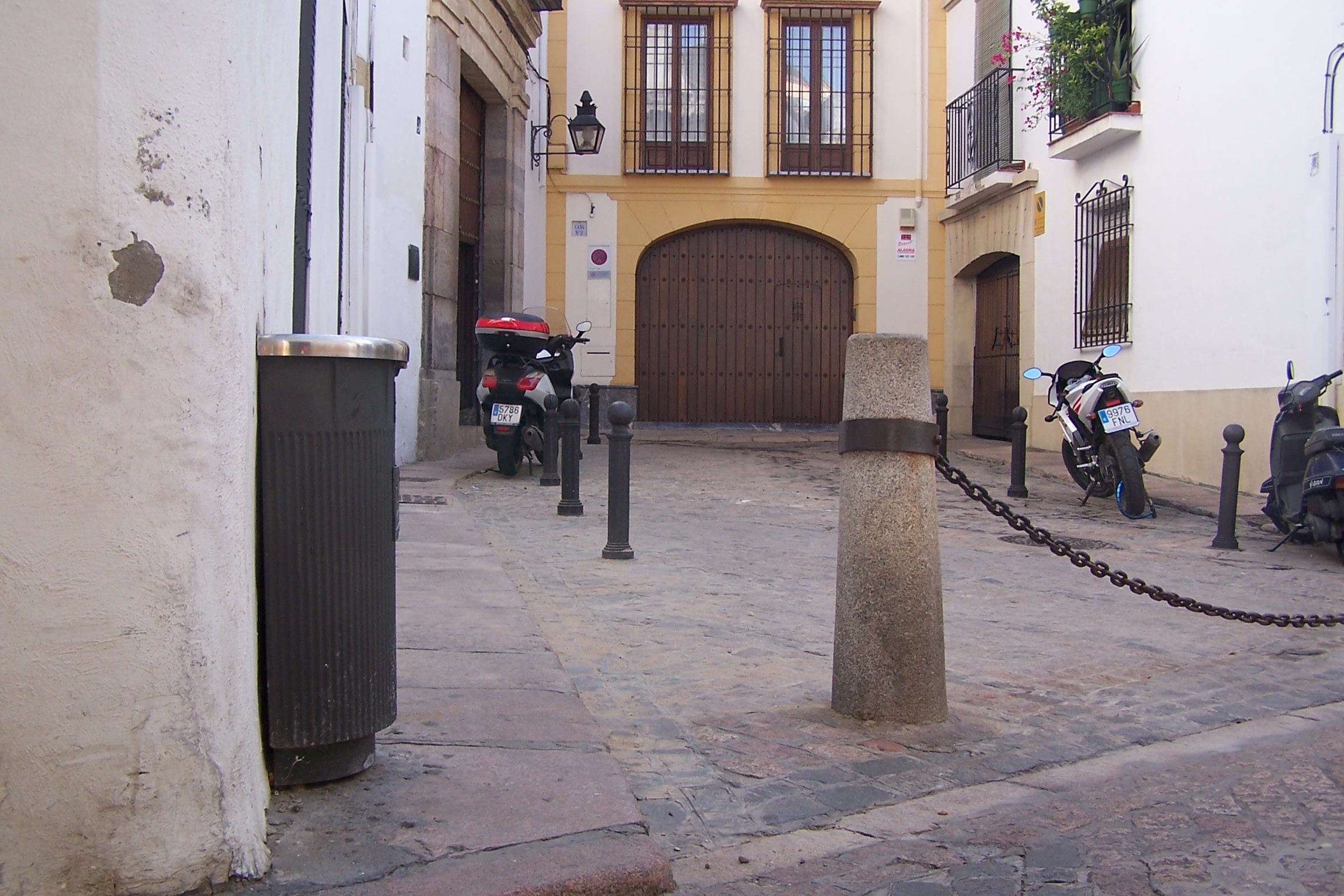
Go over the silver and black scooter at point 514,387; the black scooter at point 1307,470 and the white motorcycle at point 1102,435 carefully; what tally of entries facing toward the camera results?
0

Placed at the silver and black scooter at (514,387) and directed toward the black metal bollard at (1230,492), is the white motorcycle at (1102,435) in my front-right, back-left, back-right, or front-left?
front-left

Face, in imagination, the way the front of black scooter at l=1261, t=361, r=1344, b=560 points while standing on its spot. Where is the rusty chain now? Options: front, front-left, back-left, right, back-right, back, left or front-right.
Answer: back-left

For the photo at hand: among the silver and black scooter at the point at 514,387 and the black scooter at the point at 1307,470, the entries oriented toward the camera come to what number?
0

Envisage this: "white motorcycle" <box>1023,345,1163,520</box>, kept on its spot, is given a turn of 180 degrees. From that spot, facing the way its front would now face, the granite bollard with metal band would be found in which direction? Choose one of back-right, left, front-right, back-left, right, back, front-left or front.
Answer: front-right

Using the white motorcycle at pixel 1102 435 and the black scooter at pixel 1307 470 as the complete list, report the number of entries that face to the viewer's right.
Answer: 0

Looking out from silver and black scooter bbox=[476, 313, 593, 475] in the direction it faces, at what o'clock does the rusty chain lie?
The rusty chain is roughly at 4 o'clock from the silver and black scooter.

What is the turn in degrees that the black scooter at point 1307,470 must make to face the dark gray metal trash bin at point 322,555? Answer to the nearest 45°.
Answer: approximately 135° to its left

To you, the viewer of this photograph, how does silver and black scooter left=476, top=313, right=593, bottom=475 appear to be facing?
facing away from the viewer and to the right of the viewer
